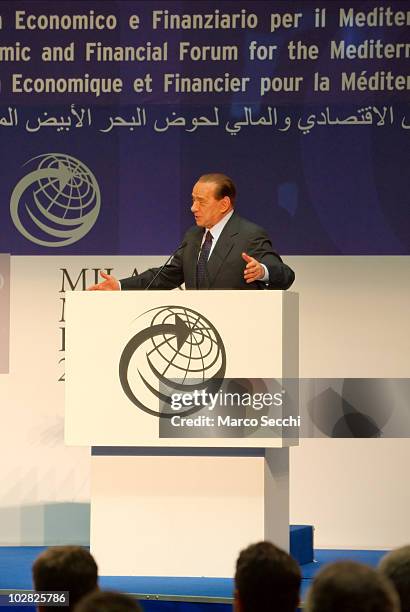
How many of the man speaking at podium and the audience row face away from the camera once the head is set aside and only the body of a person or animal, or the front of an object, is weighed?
1

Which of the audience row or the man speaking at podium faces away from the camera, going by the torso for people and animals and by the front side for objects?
the audience row

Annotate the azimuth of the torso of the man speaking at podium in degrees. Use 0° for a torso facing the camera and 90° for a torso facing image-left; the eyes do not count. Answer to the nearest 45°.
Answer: approximately 45°

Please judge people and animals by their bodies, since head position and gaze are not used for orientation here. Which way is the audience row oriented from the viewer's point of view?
away from the camera

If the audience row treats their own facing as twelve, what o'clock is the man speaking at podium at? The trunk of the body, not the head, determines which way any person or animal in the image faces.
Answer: The man speaking at podium is roughly at 12 o'clock from the audience row.

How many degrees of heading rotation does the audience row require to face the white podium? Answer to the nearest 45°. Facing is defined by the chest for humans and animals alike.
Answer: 0° — they already face it

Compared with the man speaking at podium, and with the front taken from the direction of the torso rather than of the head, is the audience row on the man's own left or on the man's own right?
on the man's own left
